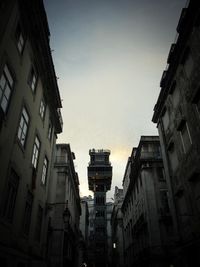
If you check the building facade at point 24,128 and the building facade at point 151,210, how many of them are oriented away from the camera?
0

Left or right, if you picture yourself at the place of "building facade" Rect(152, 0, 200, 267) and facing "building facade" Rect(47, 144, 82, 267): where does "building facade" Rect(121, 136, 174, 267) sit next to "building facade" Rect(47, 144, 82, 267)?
right

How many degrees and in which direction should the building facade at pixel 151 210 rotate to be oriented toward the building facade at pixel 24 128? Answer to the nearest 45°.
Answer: approximately 45° to its left

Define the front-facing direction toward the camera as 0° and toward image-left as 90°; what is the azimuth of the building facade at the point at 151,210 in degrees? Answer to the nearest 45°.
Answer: approximately 45°

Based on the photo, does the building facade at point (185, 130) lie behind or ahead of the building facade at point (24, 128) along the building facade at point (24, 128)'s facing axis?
ahead

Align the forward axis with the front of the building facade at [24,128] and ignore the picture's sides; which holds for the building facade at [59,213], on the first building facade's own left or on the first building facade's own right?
on the first building facade's own left
